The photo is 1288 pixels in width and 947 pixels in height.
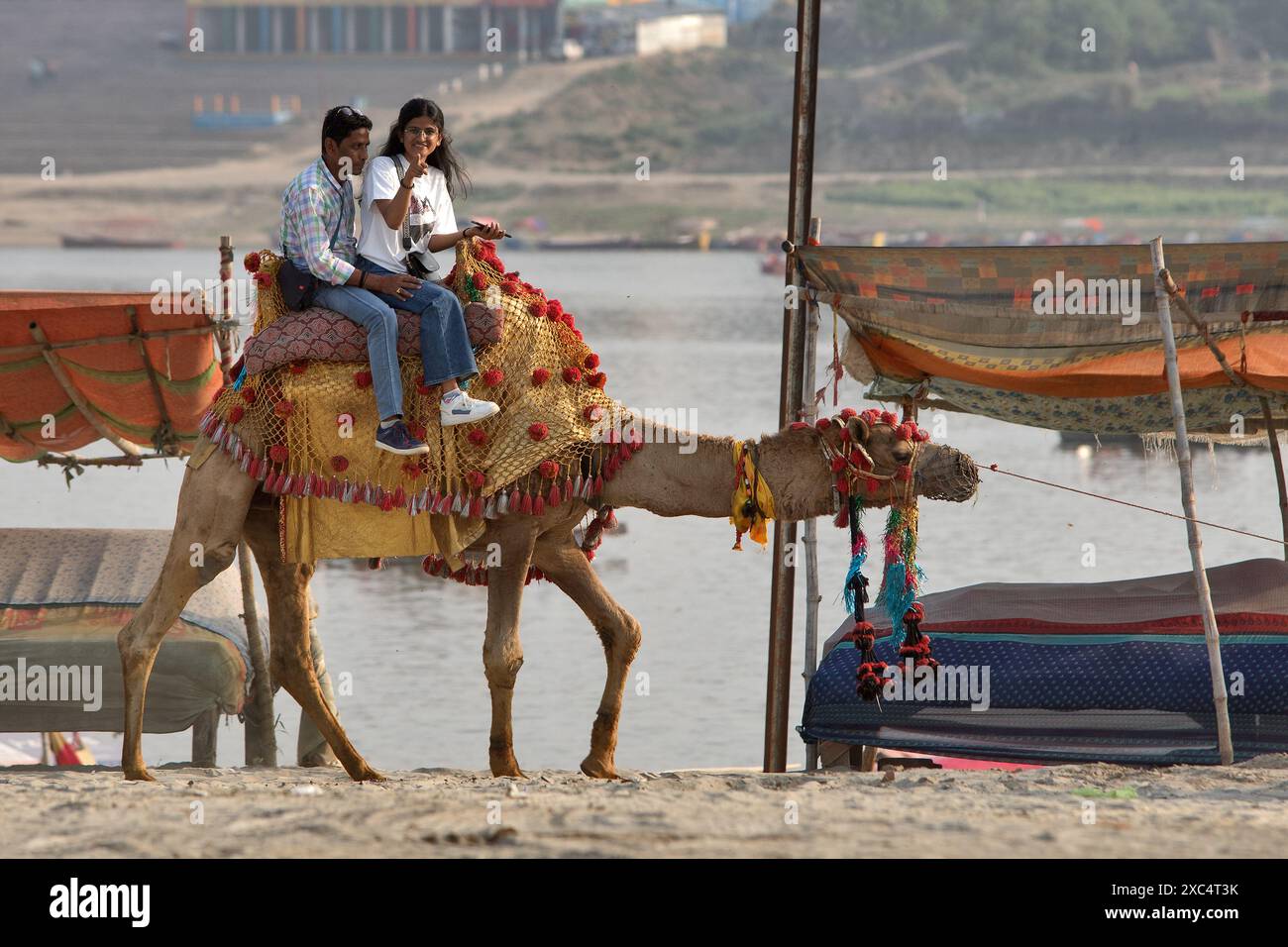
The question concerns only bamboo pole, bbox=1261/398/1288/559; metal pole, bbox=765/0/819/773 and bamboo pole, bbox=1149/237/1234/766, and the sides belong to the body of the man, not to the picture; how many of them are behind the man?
0

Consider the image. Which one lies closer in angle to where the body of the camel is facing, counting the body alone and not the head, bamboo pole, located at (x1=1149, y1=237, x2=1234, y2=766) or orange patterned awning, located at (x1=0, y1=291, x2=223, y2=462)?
the bamboo pole

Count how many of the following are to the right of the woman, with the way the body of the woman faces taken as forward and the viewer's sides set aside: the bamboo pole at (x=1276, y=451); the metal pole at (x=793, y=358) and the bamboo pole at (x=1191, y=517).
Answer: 0

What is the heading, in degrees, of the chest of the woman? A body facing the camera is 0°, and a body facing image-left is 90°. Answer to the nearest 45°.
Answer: approximately 315°

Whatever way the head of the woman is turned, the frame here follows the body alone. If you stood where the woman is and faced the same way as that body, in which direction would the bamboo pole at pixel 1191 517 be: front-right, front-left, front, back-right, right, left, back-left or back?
front-left

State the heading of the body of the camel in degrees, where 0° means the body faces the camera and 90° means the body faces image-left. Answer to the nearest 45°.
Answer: approximately 270°

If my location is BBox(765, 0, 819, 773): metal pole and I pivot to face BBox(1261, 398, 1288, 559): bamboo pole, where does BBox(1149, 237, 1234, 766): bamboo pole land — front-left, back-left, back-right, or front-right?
front-right

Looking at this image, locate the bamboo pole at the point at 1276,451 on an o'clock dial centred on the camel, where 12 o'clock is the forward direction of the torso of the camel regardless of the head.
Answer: The bamboo pole is roughly at 11 o'clock from the camel.

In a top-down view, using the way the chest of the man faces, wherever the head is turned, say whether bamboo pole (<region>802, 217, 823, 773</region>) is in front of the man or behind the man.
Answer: in front

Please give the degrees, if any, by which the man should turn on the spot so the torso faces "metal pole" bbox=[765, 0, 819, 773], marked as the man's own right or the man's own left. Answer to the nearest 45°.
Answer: approximately 45° to the man's own left

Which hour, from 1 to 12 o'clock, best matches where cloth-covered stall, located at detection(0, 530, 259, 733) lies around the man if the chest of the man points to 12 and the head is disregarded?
The cloth-covered stall is roughly at 8 o'clock from the man.

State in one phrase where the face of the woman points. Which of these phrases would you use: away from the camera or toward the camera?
toward the camera

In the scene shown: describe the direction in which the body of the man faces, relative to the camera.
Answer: to the viewer's right
